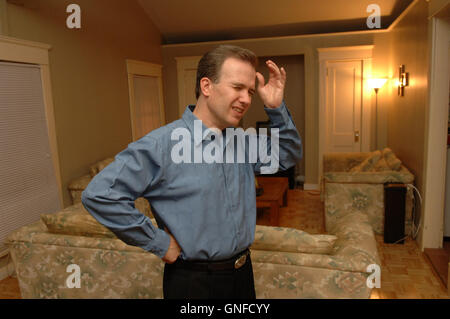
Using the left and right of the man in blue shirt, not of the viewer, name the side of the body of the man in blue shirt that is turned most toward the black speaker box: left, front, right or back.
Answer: left

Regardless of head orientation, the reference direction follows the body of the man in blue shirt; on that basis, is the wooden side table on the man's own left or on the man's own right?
on the man's own left

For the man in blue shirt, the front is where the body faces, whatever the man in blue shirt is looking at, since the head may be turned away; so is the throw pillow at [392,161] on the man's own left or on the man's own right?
on the man's own left

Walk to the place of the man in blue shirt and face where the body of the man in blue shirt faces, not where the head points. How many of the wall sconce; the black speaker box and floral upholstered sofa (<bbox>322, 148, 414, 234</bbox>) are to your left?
3

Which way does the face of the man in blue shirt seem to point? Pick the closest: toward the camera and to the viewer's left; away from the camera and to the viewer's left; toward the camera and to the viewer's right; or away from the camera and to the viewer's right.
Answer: toward the camera and to the viewer's right

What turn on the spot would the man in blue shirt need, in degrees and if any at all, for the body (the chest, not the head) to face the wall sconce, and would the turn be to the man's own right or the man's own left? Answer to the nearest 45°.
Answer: approximately 90° to the man's own left

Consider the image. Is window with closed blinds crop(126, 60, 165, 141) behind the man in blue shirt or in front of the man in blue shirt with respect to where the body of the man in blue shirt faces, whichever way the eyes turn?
behind

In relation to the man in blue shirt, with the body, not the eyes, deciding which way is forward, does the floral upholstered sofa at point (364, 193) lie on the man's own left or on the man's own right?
on the man's own left
